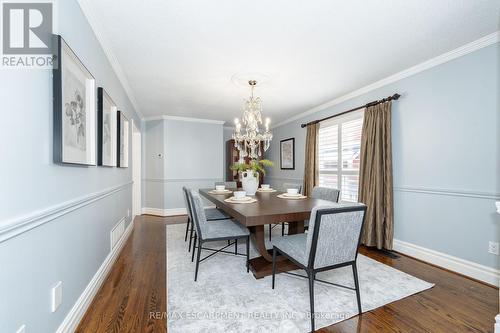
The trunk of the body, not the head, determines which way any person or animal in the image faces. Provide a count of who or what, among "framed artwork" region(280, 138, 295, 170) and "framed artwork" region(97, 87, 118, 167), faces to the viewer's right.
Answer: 1

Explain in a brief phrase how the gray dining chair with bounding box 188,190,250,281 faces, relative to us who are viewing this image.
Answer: facing to the right of the viewer

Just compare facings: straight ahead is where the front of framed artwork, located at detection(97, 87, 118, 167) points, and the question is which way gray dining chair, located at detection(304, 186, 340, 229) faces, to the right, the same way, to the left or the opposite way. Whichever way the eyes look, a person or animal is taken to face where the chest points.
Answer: the opposite way

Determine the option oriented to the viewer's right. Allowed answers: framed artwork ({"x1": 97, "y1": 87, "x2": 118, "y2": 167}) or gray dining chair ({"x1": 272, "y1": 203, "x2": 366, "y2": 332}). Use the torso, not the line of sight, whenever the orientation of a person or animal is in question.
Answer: the framed artwork

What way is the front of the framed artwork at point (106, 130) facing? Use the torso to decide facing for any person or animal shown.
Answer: to the viewer's right

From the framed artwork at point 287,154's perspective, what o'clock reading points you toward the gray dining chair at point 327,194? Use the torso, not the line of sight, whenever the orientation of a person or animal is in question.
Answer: The gray dining chair is roughly at 10 o'clock from the framed artwork.

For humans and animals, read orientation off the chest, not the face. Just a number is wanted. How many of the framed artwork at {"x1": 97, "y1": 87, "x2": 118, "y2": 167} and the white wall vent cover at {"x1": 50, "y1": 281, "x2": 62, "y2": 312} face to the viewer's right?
2

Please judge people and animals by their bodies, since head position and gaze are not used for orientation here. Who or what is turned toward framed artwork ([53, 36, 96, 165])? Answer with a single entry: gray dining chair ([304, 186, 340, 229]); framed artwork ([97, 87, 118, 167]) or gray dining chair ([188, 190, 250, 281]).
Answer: gray dining chair ([304, 186, 340, 229])

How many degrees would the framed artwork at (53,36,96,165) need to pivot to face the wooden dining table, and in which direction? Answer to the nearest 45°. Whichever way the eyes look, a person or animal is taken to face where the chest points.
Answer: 0° — it already faces it

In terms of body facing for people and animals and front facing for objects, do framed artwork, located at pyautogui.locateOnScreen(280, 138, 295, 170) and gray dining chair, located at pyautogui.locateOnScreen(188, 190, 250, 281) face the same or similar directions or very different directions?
very different directions
